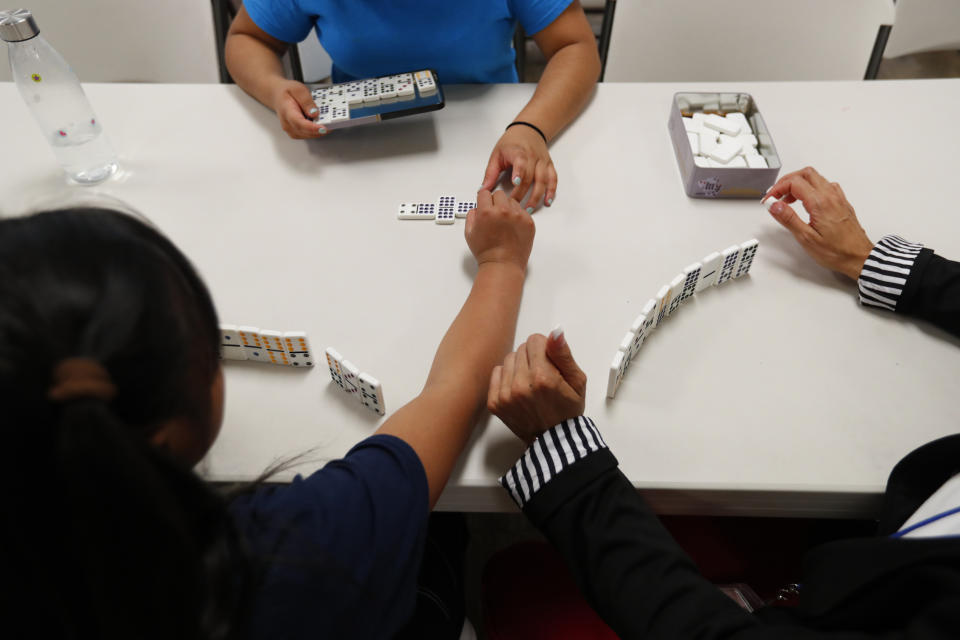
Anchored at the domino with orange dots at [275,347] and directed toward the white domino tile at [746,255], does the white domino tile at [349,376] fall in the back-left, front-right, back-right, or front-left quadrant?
front-right

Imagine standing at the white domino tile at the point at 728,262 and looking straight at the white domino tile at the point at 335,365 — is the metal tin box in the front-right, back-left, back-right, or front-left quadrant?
back-right

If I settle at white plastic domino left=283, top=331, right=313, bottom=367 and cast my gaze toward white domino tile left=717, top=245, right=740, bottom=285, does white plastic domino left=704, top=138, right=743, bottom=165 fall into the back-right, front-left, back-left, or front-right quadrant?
front-left

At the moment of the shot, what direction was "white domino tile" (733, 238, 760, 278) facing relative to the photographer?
facing the viewer and to the right of the viewer

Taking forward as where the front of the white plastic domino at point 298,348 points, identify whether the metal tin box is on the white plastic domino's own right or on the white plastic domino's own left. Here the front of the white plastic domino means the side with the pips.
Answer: on the white plastic domino's own left

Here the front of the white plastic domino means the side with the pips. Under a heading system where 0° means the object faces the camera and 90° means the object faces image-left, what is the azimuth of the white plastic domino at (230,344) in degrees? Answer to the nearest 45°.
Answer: approximately 0°

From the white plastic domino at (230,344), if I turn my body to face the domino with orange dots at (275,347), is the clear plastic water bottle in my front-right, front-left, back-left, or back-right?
back-left

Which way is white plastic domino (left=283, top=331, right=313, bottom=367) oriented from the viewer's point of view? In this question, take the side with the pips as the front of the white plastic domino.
toward the camera
